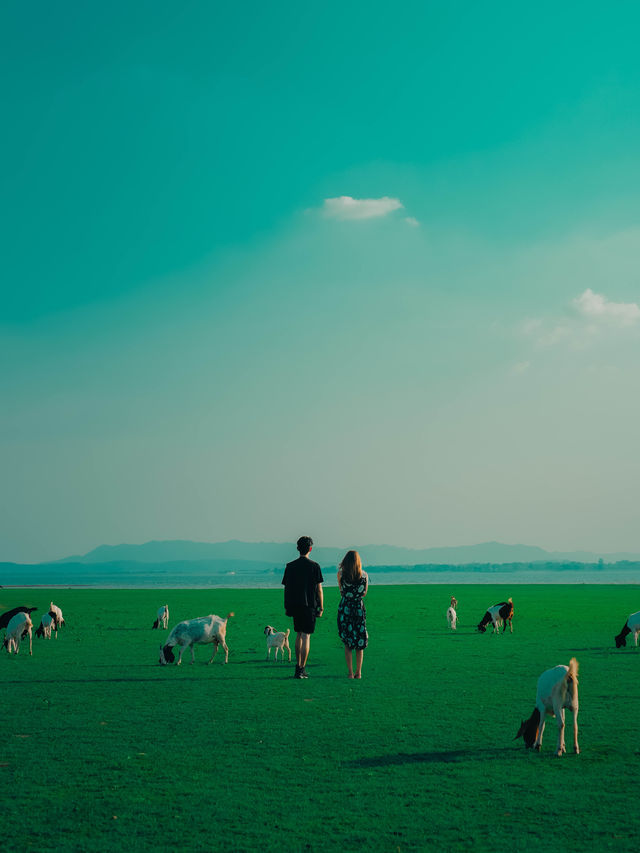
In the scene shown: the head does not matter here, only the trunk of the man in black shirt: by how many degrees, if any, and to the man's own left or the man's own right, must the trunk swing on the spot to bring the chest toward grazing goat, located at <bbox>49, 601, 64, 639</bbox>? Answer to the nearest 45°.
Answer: approximately 45° to the man's own left

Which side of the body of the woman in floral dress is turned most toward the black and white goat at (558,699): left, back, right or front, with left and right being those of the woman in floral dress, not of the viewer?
back

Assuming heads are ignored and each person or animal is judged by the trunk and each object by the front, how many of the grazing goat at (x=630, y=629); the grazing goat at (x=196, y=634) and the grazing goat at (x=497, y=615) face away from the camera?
0

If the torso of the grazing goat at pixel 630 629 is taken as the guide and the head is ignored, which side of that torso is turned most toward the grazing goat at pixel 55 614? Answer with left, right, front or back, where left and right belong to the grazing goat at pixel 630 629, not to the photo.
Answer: front

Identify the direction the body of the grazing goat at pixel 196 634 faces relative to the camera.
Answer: to the viewer's left

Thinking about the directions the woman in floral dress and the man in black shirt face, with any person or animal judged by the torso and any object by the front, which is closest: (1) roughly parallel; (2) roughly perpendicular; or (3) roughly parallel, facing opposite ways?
roughly parallel

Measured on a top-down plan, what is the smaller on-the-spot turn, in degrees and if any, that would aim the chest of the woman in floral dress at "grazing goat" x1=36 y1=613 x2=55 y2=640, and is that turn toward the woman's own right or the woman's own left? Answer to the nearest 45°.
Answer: approximately 45° to the woman's own left

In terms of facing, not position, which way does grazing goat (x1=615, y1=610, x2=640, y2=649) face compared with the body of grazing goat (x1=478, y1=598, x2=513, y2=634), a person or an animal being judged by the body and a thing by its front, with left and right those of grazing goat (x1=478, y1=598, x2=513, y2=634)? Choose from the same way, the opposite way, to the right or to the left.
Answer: the same way

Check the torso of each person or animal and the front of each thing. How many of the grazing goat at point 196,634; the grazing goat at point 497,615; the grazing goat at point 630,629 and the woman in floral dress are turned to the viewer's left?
3

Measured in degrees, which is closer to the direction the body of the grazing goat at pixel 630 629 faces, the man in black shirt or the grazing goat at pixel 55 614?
the grazing goat

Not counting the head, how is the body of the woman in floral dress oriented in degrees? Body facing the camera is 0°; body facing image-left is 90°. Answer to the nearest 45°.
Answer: approximately 180°

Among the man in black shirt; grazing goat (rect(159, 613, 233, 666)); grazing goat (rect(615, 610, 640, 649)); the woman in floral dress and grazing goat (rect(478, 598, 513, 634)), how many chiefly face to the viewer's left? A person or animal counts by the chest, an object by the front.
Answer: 3

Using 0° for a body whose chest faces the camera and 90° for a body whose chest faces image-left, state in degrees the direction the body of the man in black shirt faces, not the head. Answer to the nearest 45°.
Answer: approximately 180°

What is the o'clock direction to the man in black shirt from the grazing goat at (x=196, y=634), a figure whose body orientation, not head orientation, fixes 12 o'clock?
The man in black shirt is roughly at 8 o'clock from the grazing goat.

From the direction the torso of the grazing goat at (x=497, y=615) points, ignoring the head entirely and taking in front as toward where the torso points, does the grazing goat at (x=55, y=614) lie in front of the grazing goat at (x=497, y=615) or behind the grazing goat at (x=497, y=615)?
in front

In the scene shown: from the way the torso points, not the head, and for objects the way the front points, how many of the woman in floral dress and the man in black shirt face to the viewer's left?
0

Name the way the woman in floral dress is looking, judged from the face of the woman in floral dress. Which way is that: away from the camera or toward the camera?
away from the camera

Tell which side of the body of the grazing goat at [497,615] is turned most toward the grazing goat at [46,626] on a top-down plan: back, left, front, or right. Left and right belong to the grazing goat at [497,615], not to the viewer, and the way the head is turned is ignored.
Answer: front

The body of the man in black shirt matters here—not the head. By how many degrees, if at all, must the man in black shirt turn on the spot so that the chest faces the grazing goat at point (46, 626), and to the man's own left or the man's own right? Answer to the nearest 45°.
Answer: approximately 45° to the man's own left

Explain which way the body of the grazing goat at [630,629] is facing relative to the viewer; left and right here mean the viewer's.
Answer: facing to the left of the viewer

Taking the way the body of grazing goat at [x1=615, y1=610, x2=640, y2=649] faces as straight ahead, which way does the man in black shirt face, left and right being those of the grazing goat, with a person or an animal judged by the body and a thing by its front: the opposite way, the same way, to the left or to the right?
to the right
